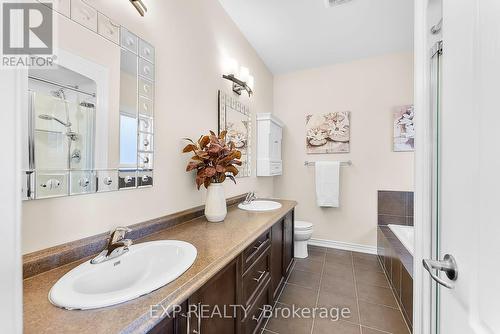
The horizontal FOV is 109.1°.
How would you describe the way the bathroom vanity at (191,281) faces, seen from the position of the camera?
facing the viewer and to the right of the viewer

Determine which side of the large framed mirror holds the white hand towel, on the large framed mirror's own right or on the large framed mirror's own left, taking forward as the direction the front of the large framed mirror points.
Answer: on the large framed mirror's own left

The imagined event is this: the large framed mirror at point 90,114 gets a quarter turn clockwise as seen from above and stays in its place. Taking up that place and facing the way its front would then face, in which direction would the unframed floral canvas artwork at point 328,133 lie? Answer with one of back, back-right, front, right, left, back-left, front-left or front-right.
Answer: back-left

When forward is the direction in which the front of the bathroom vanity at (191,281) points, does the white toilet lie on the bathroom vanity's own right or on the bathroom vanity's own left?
on the bathroom vanity's own left

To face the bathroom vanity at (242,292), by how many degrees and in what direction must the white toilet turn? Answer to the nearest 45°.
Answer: approximately 90° to its right

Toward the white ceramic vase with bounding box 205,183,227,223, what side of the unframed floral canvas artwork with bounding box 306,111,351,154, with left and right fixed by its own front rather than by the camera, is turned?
front

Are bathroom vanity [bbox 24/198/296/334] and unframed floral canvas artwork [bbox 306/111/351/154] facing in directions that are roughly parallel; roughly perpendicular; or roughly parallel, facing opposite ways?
roughly perpendicular

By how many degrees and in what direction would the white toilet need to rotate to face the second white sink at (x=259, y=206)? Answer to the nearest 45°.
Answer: approximately 135° to its right

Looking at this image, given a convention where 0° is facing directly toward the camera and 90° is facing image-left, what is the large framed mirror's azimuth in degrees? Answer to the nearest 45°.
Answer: approximately 315°

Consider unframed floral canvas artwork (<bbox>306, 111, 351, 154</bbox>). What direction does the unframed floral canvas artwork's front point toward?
toward the camera
